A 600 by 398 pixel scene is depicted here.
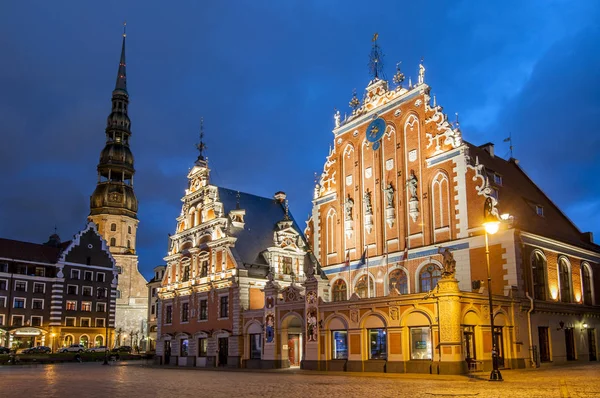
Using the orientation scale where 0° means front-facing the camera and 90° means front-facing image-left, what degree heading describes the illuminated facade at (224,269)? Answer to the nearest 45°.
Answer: approximately 45°
